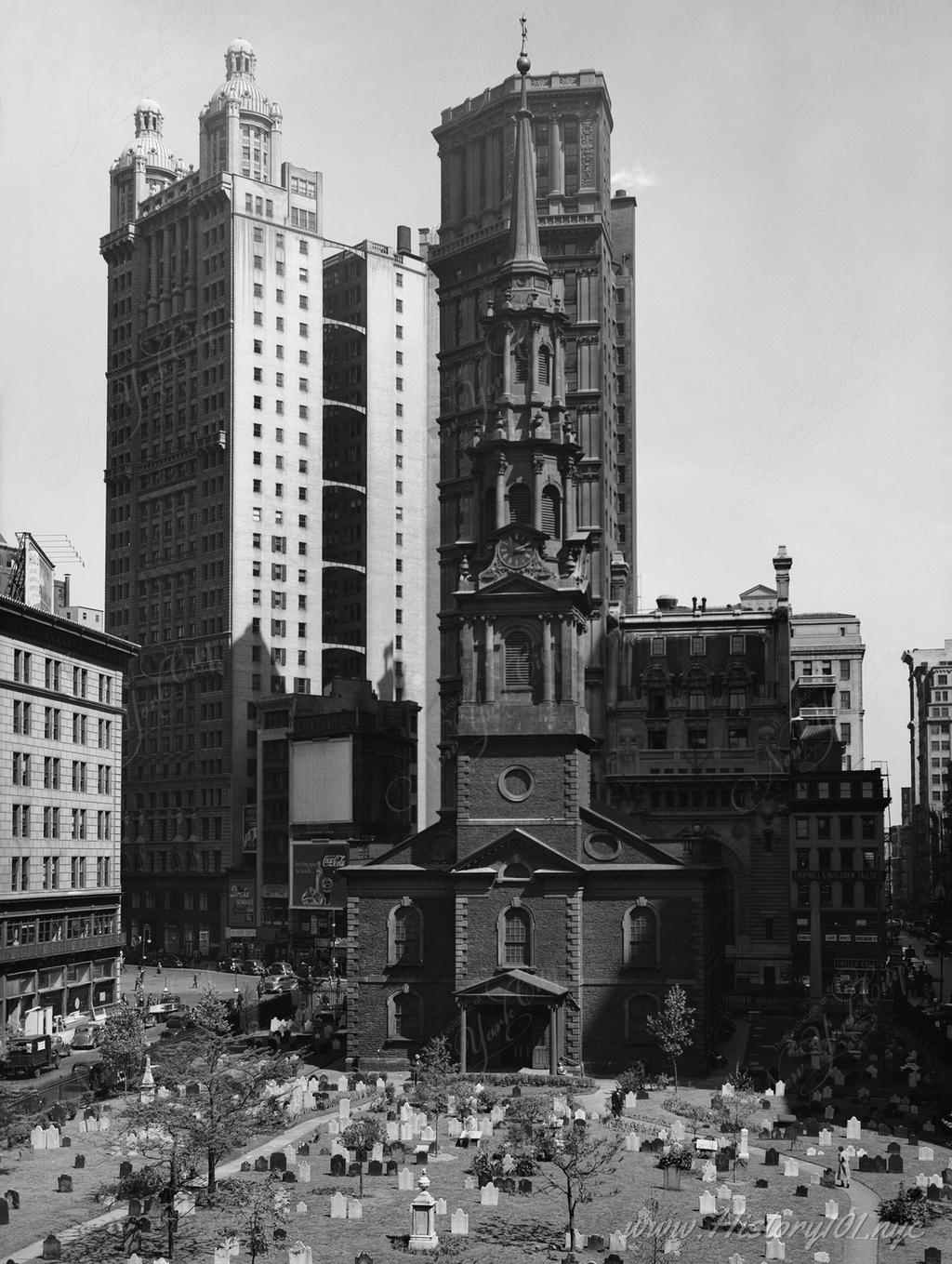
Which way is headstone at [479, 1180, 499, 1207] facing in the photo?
toward the camera

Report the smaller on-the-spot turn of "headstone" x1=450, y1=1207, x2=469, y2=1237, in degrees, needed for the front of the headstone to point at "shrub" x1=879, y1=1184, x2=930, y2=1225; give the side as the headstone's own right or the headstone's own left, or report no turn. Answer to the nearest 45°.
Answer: approximately 90° to the headstone's own left

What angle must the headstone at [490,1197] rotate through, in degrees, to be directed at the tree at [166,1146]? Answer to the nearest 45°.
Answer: approximately 45° to its right

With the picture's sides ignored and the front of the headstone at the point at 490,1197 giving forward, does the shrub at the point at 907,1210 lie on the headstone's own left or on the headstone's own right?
on the headstone's own left

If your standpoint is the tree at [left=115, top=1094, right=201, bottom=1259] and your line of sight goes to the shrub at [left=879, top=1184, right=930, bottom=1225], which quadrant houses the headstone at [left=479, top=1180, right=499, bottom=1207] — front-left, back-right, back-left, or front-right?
front-left

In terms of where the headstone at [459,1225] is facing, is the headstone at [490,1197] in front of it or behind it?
behind

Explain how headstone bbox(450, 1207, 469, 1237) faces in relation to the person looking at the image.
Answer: facing the viewer

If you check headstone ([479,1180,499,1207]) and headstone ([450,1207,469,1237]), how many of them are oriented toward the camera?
2

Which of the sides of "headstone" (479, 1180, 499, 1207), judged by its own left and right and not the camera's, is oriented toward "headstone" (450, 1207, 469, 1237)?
front

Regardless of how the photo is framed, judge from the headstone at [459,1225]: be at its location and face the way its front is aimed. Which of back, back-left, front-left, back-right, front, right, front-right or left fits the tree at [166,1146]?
right

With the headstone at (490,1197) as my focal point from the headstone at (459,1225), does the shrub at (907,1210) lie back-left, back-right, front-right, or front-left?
front-right

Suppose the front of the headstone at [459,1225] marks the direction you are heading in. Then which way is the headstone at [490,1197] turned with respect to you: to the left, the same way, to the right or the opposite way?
the same way

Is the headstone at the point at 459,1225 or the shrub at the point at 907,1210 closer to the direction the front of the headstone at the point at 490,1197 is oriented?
the headstone
